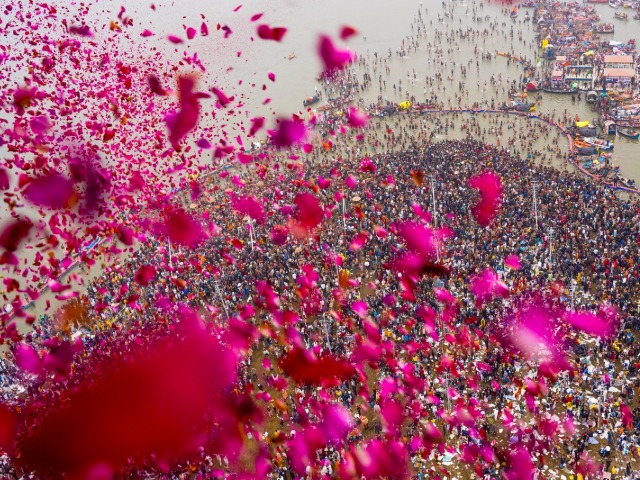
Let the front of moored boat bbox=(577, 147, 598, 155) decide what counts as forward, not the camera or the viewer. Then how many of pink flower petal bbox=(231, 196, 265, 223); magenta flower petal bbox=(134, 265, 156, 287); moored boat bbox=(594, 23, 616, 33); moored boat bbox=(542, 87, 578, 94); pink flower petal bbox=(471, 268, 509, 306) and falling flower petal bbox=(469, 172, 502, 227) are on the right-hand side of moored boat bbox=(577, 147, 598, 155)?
2

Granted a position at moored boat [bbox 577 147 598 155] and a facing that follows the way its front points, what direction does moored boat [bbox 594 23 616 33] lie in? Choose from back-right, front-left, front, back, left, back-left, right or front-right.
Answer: right

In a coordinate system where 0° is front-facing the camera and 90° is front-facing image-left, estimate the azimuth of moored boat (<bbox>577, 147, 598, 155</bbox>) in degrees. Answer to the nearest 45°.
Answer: approximately 90°

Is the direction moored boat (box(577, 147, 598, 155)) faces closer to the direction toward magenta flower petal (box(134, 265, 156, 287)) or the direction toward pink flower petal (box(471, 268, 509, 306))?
the magenta flower petal
